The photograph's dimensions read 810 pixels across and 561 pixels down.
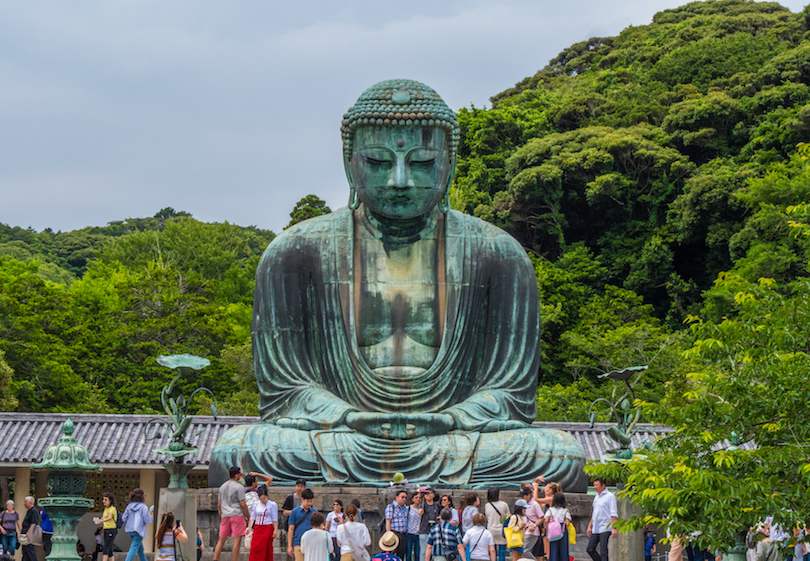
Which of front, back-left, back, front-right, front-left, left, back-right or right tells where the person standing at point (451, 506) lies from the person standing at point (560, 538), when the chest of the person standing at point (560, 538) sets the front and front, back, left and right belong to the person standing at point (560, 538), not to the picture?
left

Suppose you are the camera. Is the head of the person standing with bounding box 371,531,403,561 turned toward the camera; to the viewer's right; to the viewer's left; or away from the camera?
away from the camera

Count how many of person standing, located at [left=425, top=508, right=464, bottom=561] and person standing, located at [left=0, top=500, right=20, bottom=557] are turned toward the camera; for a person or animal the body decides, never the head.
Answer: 1

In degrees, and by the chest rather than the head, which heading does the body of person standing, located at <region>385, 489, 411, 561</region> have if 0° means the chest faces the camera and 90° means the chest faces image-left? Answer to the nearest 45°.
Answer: approximately 315°

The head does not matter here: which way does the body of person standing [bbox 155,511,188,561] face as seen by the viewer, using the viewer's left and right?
facing away from the viewer

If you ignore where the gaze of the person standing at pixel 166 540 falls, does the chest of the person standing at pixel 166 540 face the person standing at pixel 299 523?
no

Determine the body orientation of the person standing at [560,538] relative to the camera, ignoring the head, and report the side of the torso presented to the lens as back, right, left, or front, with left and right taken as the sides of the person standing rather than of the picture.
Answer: back

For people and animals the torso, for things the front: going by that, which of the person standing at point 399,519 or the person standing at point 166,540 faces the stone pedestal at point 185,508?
the person standing at point 166,540

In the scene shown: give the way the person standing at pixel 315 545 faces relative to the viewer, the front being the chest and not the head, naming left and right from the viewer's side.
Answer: facing away from the viewer

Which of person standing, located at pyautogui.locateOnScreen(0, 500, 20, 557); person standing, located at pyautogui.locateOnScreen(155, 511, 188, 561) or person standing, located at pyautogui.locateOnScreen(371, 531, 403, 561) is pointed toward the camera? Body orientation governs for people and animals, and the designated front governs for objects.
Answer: person standing, located at pyautogui.locateOnScreen(0, 500, 20, 557)

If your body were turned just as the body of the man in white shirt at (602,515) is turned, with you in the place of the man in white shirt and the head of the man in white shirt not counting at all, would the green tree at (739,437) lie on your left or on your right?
on your left

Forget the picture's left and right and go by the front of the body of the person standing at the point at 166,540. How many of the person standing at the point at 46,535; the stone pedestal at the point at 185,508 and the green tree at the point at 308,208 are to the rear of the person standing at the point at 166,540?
0
